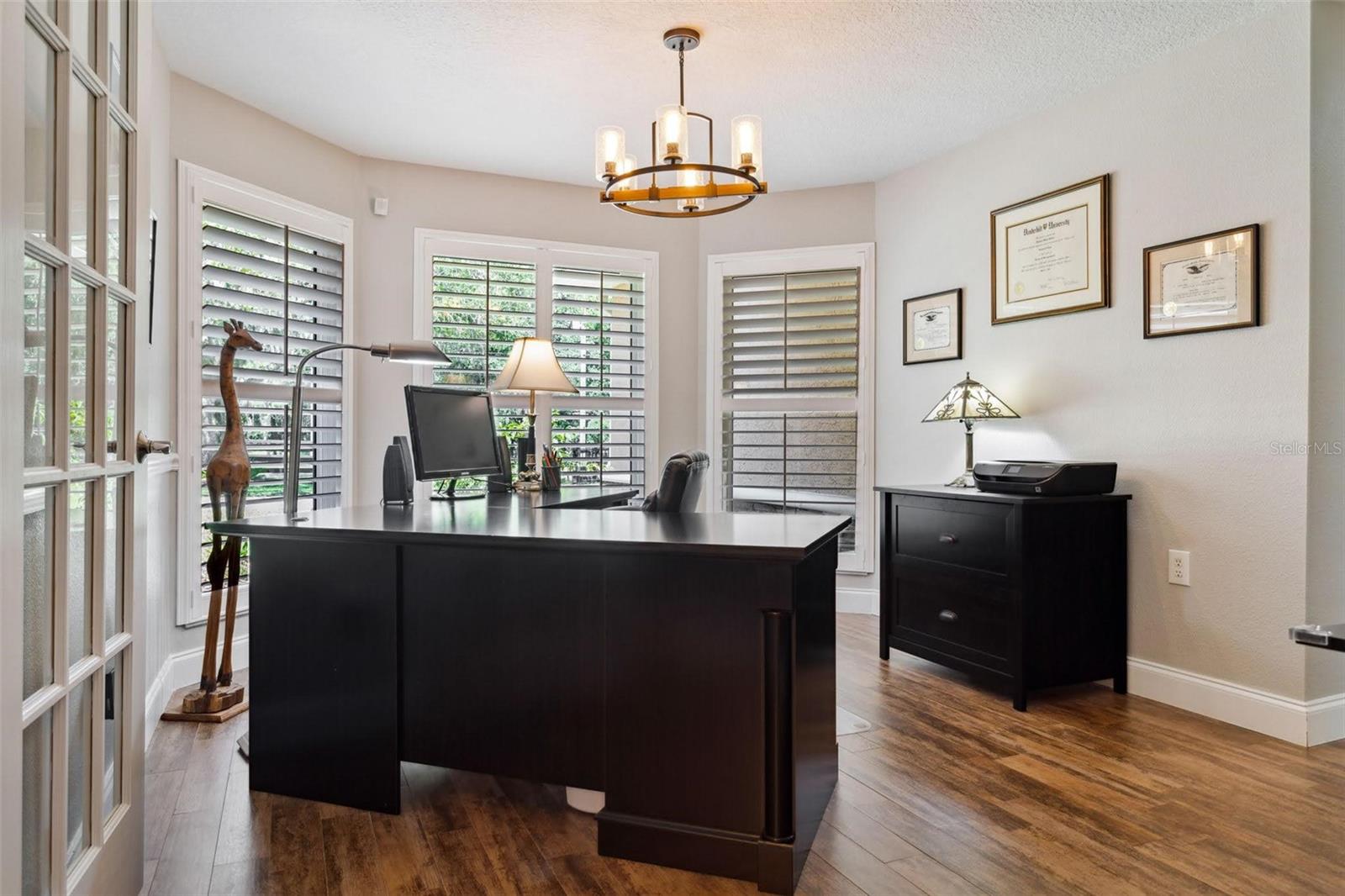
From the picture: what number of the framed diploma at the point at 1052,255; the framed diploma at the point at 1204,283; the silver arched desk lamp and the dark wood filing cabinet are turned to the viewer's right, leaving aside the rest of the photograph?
1

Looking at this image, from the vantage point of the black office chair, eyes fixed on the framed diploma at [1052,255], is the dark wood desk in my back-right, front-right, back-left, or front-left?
back-right

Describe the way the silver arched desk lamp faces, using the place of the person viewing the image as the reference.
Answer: facing to the right of the viewer

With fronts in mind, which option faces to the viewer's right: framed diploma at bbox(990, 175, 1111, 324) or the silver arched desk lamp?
the silver arched desk lamp

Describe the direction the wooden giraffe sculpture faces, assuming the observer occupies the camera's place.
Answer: facing the viewer and to the right of the viewer

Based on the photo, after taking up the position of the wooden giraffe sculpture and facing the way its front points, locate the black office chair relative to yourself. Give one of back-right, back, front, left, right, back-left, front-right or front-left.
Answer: front

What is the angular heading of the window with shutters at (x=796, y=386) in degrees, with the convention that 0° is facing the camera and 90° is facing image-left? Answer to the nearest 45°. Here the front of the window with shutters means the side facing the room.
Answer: approximately 45°

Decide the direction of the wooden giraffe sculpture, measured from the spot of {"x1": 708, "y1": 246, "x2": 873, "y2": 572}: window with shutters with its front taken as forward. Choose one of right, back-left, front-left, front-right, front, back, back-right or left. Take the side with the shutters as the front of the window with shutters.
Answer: front

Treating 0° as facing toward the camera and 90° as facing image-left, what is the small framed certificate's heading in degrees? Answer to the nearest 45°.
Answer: approximately 45°

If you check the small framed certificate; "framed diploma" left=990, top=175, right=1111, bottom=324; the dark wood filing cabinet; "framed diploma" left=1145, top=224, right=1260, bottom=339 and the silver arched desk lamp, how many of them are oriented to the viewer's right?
1

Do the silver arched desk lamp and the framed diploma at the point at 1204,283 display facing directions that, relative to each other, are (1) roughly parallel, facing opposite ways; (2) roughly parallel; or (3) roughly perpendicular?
roughly parallel, facing opposite ways

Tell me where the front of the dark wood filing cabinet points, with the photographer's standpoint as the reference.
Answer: facing the viewer and to the left of the viewer

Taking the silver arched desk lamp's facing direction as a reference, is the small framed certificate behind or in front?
in front

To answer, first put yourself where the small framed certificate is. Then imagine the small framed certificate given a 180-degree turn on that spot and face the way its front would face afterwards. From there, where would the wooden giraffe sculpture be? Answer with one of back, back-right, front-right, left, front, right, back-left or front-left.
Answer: back
